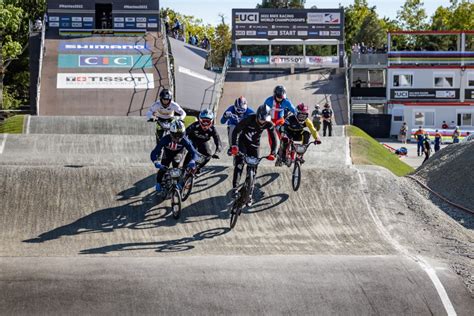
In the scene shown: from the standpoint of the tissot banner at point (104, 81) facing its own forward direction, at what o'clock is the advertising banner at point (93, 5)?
The advertising banner is roughly at 6 o'clock from the tissot banner.

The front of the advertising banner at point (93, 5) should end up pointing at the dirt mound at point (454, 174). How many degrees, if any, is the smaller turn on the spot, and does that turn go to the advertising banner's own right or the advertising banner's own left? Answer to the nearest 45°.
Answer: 0° — it already faces it

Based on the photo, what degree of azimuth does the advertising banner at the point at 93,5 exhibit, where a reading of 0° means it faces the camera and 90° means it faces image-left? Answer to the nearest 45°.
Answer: approximately 0°

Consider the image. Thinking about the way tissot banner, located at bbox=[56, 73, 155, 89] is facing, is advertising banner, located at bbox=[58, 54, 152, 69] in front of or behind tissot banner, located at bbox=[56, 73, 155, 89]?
behind

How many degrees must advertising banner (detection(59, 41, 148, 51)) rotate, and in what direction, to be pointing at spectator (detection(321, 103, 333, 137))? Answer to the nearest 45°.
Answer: approximately 45° to its left

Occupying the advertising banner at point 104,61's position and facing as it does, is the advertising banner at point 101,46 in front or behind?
behind

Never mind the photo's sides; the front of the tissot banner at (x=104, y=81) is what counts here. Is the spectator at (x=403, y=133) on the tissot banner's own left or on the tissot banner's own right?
on the tissot banner's own left

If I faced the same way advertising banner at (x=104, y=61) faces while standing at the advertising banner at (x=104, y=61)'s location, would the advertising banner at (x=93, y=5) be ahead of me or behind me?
behind

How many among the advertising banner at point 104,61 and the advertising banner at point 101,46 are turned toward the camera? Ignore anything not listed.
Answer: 2

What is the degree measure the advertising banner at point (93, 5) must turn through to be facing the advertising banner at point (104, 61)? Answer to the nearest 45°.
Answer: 0° — it already faces it
